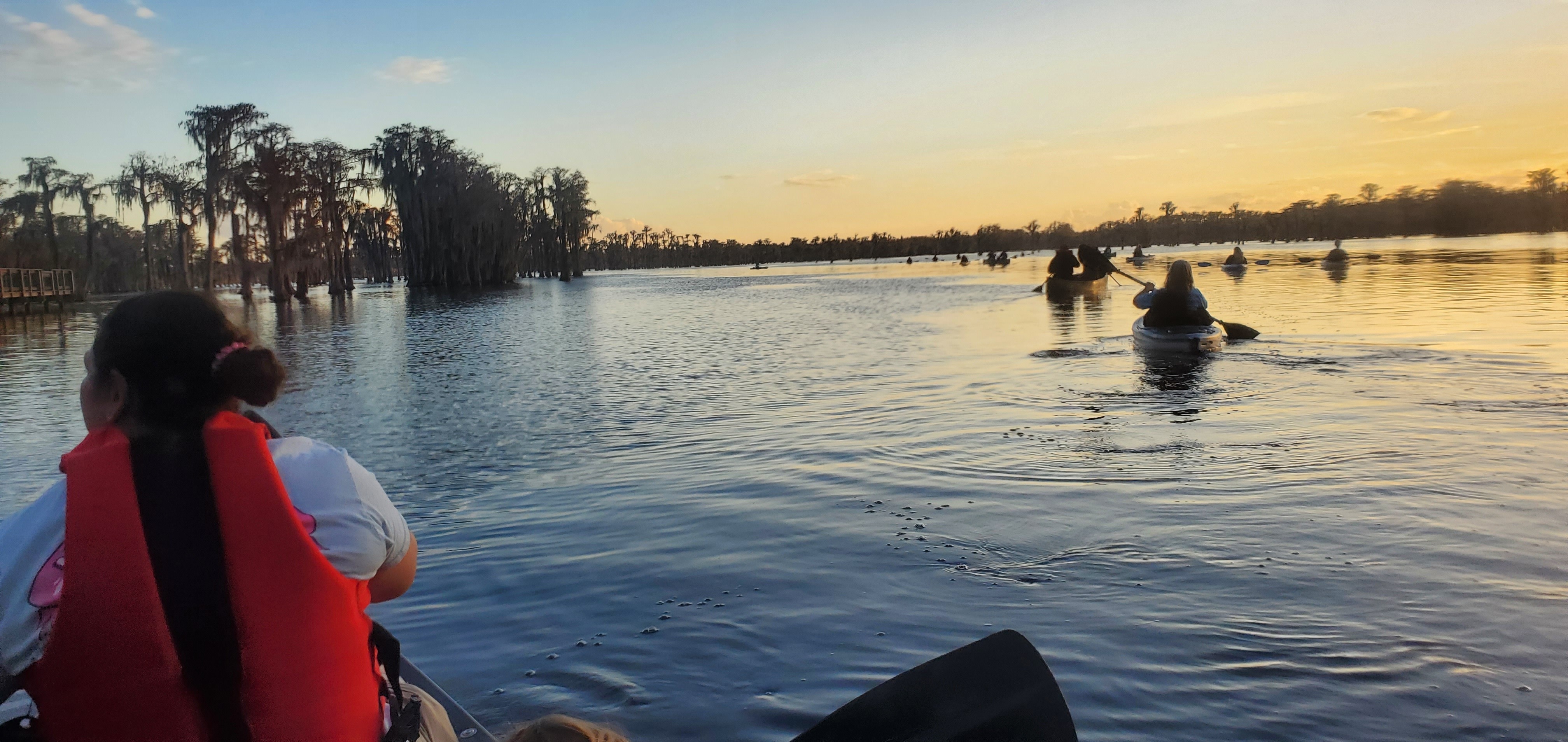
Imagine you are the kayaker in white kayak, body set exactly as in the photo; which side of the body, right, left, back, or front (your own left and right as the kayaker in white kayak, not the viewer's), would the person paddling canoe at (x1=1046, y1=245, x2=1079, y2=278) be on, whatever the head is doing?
front

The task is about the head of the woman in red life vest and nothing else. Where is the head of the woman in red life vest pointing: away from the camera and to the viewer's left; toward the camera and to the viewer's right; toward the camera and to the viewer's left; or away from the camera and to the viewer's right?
away from the camera and to the viewer's left

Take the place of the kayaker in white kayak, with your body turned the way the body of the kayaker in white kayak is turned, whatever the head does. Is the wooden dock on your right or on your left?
on your left

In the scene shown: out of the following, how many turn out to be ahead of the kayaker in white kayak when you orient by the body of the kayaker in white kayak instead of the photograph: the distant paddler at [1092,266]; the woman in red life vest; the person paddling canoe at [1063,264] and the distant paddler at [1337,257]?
3

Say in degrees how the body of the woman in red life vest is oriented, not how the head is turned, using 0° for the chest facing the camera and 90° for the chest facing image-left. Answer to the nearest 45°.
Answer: approximately 180°

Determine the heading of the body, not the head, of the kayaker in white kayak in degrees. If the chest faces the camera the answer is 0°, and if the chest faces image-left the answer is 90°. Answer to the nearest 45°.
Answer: approximately 180°

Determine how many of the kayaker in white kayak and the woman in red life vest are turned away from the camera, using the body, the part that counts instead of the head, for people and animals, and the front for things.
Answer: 2

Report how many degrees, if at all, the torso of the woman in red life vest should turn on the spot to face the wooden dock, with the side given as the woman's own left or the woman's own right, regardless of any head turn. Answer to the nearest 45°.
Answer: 0° — they already face it

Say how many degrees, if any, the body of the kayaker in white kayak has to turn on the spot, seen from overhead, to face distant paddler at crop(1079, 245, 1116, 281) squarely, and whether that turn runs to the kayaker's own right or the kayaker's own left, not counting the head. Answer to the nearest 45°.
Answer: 0° — they already face them

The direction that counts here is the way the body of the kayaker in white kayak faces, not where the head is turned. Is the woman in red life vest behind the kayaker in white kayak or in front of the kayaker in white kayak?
behind
